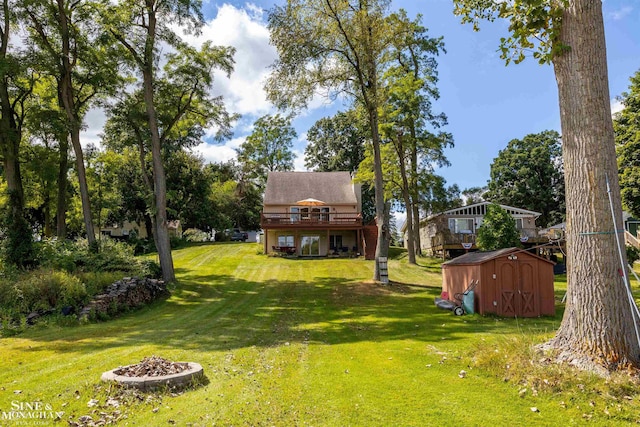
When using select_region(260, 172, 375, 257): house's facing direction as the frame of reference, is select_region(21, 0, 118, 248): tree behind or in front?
in front

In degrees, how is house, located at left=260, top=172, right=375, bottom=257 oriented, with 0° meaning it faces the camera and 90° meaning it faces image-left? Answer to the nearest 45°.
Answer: approximately 0°

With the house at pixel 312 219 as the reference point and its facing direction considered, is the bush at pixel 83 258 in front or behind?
in front

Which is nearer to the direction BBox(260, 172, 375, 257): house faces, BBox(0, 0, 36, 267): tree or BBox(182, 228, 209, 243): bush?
the tree

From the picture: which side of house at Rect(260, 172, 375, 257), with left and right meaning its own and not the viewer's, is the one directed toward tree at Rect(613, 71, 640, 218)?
left

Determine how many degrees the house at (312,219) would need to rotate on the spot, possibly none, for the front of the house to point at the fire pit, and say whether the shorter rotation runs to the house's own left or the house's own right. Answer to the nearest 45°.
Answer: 0° — it already faces it

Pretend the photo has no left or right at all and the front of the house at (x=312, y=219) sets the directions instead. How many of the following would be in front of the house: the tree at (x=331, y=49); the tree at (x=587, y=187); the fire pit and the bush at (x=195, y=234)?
3

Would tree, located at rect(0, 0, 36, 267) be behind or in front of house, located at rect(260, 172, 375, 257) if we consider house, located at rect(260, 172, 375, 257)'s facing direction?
in front

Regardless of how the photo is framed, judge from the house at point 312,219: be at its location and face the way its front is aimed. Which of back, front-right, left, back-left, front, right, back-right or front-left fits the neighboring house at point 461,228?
left

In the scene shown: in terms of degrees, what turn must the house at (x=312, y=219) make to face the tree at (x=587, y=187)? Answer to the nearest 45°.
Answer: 0° — it already faces it

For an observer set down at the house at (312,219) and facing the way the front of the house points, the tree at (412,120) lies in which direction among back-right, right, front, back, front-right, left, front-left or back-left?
front-left

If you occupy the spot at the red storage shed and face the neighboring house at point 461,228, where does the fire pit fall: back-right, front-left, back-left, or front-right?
back-left

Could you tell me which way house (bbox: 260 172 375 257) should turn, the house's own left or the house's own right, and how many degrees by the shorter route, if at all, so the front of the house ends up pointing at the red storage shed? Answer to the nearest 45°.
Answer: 0° — it already faces it
